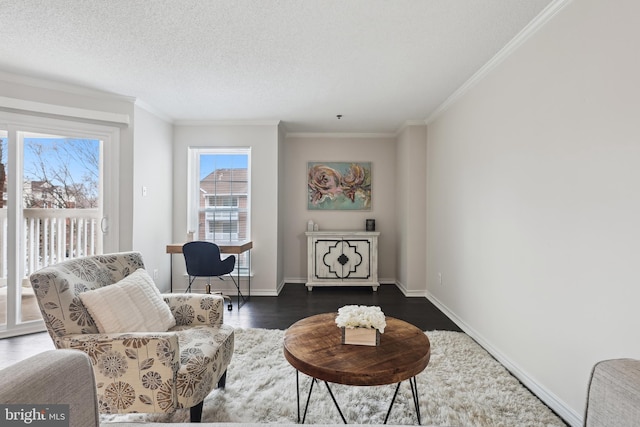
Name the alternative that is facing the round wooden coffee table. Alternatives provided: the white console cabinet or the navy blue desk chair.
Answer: the white console cabinet

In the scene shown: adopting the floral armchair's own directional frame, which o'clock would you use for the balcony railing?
The balcony railing is roughly at 7 o'clock from the floral armchair.

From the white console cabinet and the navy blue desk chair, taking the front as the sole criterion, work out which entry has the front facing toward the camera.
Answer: the white console cabinet

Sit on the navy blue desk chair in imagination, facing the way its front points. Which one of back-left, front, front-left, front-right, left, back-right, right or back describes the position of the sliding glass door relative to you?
back-left

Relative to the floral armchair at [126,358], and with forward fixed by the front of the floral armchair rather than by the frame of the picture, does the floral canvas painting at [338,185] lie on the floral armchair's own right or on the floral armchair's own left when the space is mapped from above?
on the floral armchair's own left

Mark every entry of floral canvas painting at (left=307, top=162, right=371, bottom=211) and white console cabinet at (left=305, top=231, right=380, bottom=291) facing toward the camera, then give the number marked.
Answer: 2

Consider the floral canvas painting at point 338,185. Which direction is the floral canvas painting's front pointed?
toward the camera

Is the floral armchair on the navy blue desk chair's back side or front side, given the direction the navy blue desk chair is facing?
on the back side

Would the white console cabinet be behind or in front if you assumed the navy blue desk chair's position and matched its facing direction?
in front

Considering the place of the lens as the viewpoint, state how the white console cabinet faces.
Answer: facing the viewer

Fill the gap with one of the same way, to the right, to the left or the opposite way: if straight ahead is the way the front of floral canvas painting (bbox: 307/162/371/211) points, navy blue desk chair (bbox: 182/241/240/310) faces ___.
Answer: the opposite way

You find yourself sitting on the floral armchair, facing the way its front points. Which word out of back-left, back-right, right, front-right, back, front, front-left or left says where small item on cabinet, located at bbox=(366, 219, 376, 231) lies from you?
left

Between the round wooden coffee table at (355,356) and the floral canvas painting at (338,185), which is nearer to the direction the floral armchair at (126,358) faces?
the round wooden coffee table

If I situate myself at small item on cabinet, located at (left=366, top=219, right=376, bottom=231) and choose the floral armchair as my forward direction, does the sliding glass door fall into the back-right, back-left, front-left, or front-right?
front-right

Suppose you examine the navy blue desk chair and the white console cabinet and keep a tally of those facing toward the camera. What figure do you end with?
1

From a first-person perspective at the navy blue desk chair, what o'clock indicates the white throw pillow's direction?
The white throw pillow is roughly at 5 o'clock from the navy blue desk chair.

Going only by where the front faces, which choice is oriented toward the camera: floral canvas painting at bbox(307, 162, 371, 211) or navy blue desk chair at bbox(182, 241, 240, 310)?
the floral canvas painting

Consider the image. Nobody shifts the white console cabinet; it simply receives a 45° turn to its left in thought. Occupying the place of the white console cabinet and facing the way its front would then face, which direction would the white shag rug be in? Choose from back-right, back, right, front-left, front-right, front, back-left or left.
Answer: front-right

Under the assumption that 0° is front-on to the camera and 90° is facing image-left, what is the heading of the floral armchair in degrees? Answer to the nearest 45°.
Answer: approximately 315°
